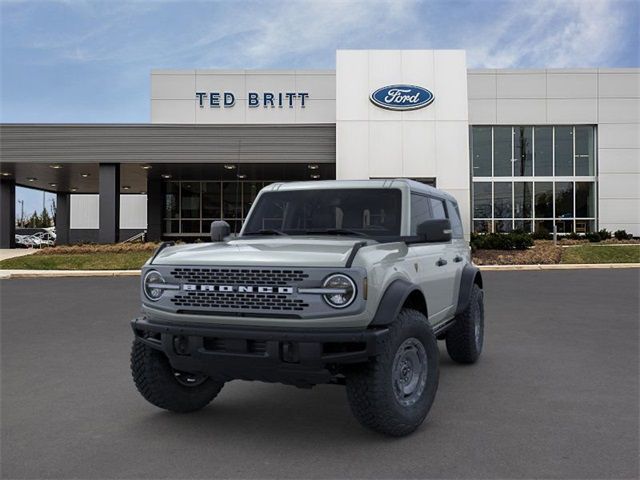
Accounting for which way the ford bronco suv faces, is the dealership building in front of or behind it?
behind

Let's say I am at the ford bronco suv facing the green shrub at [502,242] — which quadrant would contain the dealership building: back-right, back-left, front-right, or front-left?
front-left

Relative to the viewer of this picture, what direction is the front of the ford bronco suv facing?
facing the viewer and to the left of the viewer

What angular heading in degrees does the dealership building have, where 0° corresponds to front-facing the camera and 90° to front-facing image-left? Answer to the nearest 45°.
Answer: approximately 0°

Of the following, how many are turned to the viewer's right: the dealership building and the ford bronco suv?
0

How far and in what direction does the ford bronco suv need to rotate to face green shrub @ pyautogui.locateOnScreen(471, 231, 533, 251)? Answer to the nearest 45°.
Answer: approximately 180°

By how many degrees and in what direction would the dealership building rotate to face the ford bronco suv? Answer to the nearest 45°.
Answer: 0° — it already faces it
